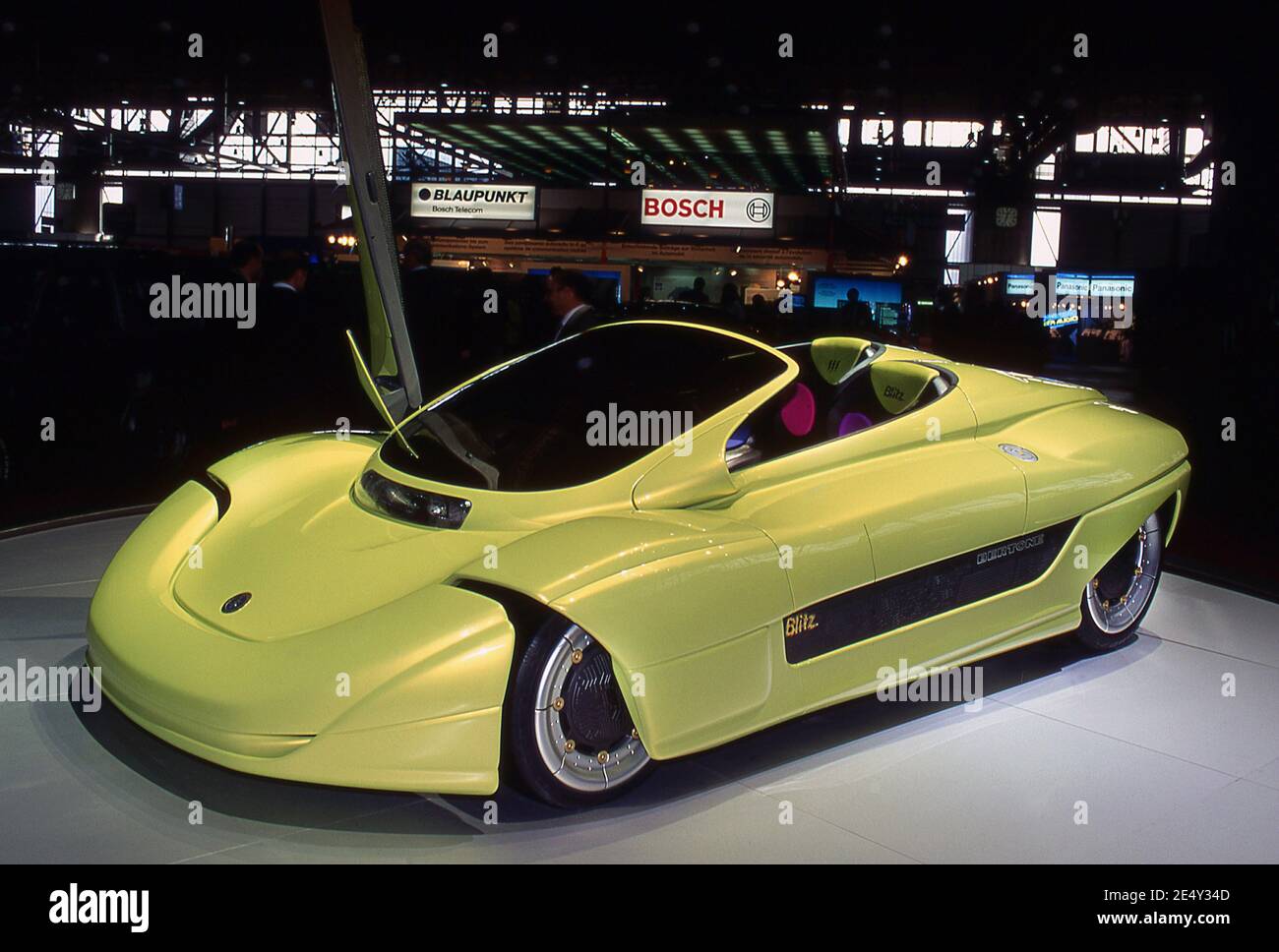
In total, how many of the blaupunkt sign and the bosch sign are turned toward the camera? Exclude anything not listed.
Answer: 2

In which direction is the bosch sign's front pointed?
toward the camera

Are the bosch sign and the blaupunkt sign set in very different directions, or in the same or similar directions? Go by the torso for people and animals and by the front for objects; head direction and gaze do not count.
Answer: same or similar directions

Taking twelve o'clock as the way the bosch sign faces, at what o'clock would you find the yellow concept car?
The yellow concept car is roughly at 12 o'clock from the bosch sign.

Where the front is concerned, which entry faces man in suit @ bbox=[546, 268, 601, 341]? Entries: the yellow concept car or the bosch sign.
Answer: the bosch sign

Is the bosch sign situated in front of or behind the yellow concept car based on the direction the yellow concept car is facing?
behind

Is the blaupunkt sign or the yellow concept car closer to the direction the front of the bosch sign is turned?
the yellow concept car

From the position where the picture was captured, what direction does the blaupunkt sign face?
facing the viewer

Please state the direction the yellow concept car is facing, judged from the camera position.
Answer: facing the viewer and to the left of the viewer

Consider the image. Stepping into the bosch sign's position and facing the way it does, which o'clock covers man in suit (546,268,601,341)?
The man in suit is roughly at 12 o'clock from the bosch sign.

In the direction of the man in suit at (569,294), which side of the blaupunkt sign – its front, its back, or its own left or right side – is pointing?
front

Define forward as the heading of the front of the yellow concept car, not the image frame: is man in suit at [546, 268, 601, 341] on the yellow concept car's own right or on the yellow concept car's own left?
on the yellow concept car's own right

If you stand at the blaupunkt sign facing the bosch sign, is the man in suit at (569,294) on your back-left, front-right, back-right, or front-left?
front-right

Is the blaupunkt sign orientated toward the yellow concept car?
yes
